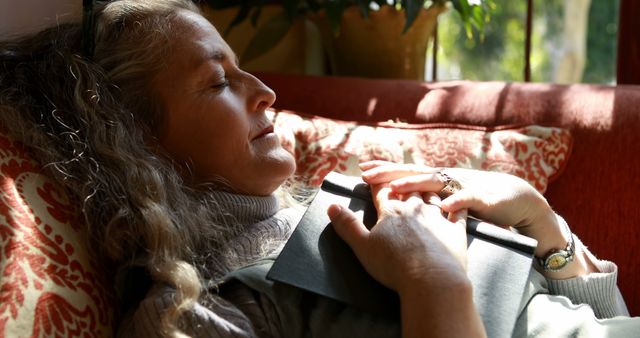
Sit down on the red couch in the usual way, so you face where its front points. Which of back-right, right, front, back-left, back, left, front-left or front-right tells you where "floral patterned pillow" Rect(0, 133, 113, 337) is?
front-right

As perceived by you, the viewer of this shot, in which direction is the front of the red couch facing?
facing the viewer

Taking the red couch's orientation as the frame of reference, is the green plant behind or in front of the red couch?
behind
